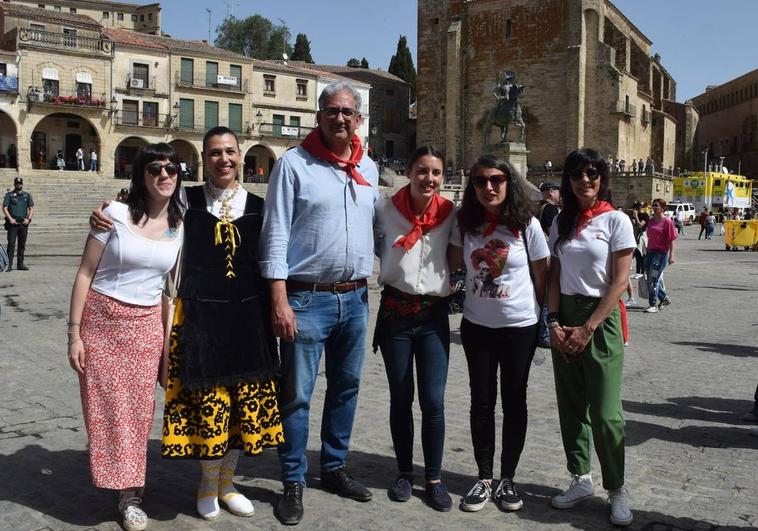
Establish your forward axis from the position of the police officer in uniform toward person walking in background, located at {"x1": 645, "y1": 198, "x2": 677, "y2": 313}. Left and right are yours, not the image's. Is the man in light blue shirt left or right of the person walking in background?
right

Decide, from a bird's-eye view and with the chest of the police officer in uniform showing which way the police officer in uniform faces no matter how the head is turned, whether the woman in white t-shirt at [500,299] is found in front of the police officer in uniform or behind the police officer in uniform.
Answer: in front

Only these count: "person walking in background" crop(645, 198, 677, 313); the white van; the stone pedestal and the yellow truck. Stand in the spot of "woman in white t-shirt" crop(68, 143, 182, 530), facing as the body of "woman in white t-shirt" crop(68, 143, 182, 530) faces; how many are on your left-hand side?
4

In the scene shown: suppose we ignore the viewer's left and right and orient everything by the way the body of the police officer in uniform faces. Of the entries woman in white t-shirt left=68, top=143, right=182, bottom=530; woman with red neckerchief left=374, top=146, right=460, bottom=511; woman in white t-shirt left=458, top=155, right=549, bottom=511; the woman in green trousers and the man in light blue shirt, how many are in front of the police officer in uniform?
5

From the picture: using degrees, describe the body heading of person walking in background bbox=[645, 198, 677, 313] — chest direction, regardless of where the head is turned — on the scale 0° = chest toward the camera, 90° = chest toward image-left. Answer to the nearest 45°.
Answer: approximately 45°

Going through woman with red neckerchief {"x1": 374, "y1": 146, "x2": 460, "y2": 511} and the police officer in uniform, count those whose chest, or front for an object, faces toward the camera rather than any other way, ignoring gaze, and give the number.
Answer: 2

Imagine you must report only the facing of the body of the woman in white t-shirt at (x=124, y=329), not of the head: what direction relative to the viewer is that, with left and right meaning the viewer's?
facing the viewer and to the right of the viewer

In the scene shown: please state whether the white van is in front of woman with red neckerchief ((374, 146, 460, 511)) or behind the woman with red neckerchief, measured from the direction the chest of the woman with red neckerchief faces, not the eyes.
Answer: behind

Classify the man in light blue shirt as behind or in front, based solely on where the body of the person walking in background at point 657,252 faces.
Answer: in front
